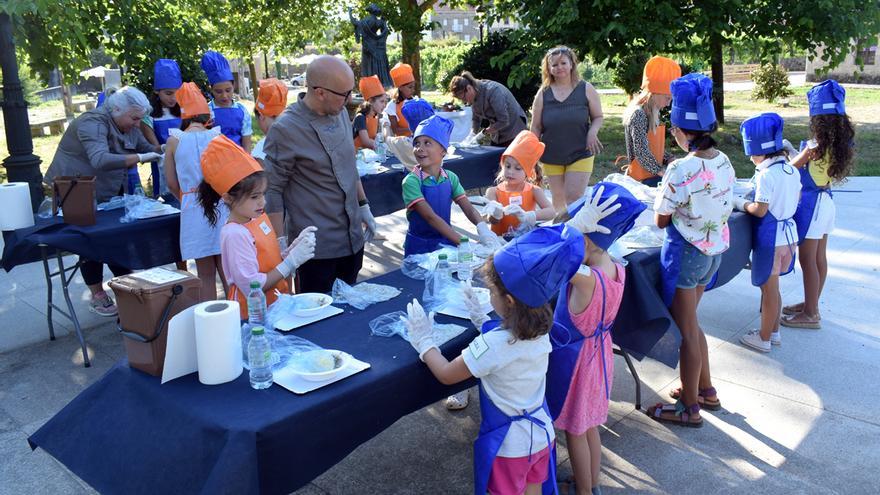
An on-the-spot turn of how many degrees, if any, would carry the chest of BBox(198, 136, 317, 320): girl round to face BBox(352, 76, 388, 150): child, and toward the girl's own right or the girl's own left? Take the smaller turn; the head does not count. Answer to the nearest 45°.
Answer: approximately 90° to the girl's own left

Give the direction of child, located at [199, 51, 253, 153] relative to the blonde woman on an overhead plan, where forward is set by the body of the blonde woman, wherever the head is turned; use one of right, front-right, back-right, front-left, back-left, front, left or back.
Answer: right

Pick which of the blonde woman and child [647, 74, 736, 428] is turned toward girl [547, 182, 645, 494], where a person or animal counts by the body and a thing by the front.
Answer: the blonde woman

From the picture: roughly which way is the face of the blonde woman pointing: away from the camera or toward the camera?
toward the camera

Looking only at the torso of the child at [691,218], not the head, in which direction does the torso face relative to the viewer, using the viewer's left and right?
facing away from the viewer and to the left of the viewer

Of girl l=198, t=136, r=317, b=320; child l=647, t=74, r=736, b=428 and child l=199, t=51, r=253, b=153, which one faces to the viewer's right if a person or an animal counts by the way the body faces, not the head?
the girl

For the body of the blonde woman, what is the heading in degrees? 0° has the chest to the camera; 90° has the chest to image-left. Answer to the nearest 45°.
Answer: approximately 0°

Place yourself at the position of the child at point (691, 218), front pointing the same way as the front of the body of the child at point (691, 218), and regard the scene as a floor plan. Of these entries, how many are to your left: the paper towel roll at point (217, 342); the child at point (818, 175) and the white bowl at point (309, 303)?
2

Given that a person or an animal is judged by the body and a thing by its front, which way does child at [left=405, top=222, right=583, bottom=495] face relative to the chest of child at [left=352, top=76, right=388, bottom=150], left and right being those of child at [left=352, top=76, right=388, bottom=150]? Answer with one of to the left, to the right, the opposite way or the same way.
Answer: the opposite way

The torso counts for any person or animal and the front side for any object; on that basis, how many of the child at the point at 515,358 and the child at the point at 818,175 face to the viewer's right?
0

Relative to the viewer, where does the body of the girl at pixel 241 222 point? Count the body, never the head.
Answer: to the viewer's right

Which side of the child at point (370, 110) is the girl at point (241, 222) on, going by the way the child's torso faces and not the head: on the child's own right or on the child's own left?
on the child's own right

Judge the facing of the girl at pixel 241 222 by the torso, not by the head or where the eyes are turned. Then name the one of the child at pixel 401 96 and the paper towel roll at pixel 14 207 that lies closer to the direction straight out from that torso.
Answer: the child

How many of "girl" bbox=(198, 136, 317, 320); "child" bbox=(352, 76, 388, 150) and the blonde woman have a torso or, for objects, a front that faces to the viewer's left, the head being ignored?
0

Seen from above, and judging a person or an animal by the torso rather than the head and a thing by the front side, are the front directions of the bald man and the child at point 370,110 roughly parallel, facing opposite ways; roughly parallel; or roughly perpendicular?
roughly parallel

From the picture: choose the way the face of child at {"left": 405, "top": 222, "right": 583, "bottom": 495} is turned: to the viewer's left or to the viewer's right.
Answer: to the viewer's left

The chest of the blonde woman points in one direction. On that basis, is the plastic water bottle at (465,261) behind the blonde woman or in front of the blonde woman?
in front
